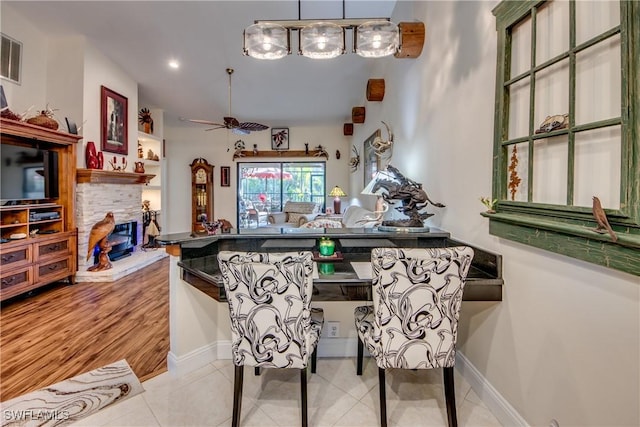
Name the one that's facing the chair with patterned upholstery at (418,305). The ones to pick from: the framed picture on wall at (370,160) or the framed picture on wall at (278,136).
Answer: the framed picture on wall at (278,136)

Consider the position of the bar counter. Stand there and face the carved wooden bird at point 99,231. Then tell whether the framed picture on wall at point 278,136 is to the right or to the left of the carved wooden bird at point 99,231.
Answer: right

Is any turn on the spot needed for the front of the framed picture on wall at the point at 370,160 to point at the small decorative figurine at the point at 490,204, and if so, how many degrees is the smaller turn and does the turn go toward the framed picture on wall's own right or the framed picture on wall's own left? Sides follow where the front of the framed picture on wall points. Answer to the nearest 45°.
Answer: approximately 90° to the framed picture on wall's own left

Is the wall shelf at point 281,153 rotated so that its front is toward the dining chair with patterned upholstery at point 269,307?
yes

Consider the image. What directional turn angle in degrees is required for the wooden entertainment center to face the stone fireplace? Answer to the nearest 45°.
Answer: approximately 90° to its left

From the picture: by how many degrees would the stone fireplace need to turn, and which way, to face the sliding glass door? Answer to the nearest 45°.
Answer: approximately 90° to its left

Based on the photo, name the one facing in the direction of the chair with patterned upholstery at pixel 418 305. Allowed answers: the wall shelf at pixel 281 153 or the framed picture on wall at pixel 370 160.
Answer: the wall shelf

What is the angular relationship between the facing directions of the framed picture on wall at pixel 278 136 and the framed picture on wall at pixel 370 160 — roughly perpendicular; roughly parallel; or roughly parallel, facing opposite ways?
roughly perpendicular

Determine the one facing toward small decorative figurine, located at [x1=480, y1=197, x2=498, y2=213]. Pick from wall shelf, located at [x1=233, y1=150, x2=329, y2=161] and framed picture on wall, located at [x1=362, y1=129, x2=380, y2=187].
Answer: the wall shelf
